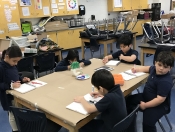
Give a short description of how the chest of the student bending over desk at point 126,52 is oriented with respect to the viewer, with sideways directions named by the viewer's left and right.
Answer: facing the viewer and to the left of the viewer

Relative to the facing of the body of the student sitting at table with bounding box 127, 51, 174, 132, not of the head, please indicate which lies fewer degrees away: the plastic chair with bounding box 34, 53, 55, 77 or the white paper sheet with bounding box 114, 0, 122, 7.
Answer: the plastic chair

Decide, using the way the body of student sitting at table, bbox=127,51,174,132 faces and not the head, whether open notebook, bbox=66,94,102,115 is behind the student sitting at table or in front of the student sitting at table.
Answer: in front

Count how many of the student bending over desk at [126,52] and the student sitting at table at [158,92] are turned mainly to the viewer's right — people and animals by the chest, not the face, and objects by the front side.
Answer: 0

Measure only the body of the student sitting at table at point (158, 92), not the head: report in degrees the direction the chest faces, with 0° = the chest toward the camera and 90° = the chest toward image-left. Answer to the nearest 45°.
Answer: approximately 45°

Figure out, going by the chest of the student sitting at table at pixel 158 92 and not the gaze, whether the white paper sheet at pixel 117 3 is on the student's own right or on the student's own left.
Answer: on the student's own right

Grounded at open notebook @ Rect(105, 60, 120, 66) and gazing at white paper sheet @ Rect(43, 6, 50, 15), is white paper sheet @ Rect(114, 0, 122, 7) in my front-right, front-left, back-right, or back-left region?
front-right

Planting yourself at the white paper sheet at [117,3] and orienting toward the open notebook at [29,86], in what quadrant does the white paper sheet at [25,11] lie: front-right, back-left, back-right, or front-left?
front-right

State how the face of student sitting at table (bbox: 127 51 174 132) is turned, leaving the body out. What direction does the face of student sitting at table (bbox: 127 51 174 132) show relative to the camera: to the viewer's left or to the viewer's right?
to the viewer's left

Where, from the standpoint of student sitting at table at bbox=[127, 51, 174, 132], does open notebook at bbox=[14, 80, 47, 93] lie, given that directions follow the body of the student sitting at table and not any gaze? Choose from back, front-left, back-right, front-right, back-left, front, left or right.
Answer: front-right
